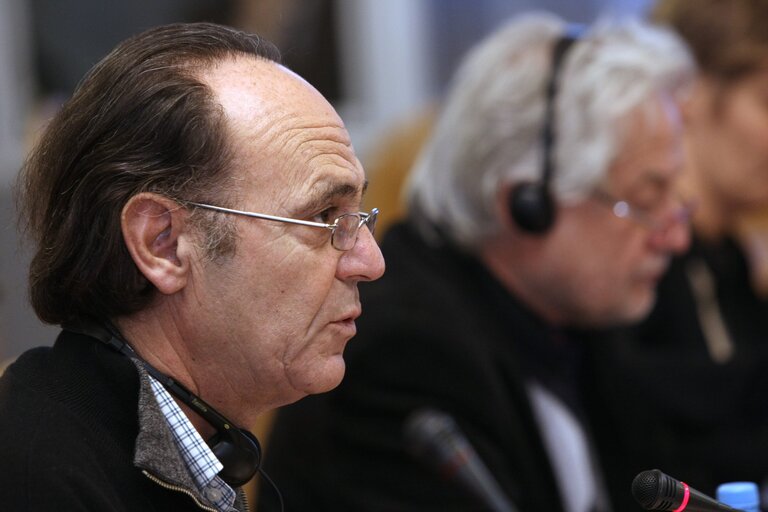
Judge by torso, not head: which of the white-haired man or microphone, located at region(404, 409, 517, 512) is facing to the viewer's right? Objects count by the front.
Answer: the white-haired man

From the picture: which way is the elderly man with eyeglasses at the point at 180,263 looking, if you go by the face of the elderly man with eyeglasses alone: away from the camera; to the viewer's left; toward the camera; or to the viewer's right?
to the viewer's right

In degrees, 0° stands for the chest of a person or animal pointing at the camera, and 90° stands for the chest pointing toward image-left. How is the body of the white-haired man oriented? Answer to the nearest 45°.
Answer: approximately 270°

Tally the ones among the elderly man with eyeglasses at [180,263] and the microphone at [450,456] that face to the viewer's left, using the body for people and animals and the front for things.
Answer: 1

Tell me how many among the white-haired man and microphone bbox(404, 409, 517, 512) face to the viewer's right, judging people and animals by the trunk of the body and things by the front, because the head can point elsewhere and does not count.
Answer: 1

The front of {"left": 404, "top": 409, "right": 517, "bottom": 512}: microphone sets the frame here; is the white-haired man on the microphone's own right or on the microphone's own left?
on the microphone's own right

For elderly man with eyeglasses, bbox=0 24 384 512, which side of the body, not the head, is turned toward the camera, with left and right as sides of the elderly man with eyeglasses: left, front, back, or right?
right

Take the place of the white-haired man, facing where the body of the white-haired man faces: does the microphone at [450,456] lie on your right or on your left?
on your right
